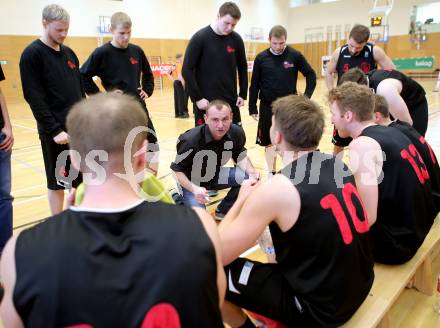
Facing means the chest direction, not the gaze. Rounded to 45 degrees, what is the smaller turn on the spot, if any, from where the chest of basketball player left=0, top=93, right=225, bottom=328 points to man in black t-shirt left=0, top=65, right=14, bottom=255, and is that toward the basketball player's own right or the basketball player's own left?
0° — they already face them

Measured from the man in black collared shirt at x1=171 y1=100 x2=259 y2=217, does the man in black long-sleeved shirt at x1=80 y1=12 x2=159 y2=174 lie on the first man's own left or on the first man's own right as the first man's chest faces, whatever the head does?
on the first man's own right

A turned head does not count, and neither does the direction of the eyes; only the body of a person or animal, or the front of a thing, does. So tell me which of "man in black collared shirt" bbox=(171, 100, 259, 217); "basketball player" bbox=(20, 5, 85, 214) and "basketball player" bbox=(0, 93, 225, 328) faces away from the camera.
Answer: "basketball player" bbox=(0, 93, 225, 328)

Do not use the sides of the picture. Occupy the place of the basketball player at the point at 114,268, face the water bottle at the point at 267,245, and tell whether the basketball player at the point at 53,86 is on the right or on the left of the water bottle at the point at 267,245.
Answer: left

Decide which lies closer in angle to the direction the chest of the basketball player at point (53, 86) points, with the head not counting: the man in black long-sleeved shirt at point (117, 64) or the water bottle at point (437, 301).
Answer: the water bottle

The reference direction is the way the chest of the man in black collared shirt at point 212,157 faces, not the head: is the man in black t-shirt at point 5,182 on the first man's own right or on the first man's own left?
on the first man's own right

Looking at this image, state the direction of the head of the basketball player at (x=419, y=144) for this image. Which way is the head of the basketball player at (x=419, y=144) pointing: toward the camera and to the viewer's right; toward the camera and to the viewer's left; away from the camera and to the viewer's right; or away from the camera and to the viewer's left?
away from the camera and to the viewer's left

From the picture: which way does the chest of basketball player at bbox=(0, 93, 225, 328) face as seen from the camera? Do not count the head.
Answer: away from the camera

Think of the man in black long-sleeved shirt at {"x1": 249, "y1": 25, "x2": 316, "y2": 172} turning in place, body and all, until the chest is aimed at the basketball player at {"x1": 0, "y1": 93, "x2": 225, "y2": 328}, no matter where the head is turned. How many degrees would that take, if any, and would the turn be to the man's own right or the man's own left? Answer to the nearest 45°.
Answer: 0° — they already face them

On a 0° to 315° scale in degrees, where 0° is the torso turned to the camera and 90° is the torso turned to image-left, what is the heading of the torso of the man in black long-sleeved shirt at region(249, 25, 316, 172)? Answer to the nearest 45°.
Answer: approximately 0°

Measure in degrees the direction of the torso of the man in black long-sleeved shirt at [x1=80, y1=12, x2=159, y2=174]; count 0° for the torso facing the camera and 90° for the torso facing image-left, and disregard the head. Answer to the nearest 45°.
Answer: approximately 315°

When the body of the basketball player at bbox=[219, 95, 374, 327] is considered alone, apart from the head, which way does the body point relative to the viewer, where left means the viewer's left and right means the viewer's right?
facing away from the viewer and to the left of the viewer

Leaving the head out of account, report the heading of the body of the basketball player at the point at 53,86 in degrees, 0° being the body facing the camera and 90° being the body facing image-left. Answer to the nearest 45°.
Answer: approximately 315°

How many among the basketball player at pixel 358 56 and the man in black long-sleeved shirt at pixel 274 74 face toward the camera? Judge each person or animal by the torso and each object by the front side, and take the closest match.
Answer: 2

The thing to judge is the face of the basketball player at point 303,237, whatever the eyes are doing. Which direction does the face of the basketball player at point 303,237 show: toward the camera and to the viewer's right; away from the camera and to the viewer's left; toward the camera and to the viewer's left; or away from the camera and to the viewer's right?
away from the camera and to the viewer's left

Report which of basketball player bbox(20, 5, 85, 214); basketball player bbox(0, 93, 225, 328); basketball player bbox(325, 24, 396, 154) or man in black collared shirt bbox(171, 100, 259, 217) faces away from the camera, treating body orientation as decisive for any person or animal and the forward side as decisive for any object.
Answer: basketball player bbox(0, 93, 225, 328)
